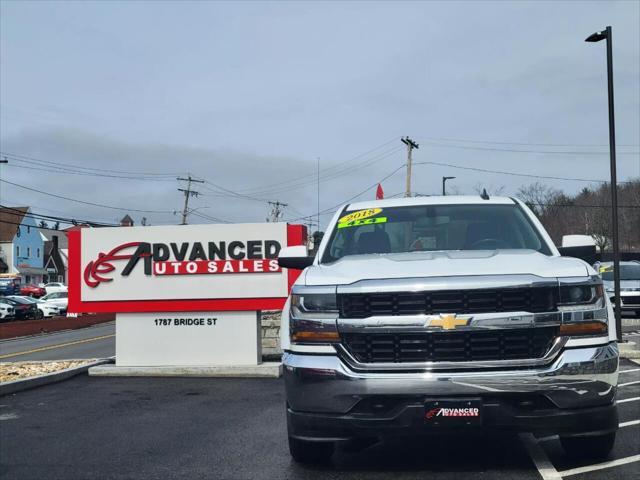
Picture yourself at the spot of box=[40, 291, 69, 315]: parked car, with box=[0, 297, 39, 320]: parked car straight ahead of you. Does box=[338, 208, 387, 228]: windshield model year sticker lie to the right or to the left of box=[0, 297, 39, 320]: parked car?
left

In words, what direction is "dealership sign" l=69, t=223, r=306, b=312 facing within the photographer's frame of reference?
facing the viewer

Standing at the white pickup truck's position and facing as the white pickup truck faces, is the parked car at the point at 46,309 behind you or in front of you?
behind

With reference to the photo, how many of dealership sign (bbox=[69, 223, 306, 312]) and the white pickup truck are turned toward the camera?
2

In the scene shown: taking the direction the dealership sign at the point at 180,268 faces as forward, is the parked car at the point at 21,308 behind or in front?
behind

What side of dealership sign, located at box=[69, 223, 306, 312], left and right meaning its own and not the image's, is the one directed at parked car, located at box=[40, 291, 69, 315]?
back

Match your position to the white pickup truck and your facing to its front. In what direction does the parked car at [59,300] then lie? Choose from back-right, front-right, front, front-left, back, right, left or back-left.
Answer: back-right

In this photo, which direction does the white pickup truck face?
toward the camera

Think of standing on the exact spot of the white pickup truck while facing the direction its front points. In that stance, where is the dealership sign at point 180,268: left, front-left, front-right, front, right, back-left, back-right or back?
back-right
